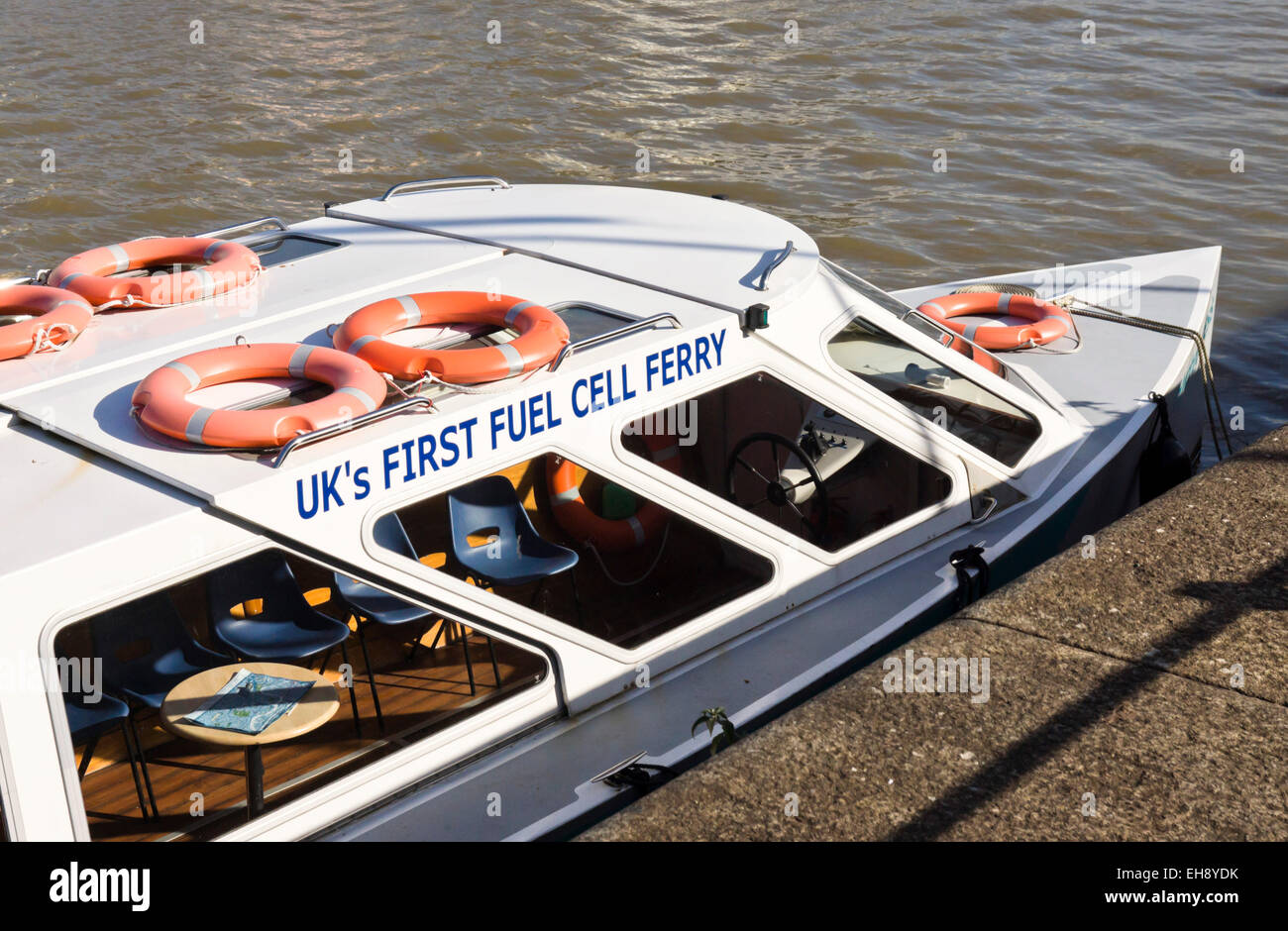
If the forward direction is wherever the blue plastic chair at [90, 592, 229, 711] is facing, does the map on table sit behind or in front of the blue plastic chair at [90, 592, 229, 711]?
in front

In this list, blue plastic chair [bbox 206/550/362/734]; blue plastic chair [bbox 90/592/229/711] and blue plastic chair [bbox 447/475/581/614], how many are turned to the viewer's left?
0

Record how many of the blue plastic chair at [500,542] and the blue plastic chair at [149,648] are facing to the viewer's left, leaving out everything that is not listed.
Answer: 0

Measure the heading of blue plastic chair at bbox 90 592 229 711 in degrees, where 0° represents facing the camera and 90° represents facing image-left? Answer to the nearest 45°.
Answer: approximately 315°

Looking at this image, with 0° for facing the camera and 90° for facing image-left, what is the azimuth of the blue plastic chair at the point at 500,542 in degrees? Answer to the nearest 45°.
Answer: approximately 315°

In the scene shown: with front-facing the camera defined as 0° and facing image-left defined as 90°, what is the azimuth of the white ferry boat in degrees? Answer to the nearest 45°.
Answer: approximately 225°

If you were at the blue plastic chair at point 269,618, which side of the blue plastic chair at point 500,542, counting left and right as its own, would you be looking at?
right
